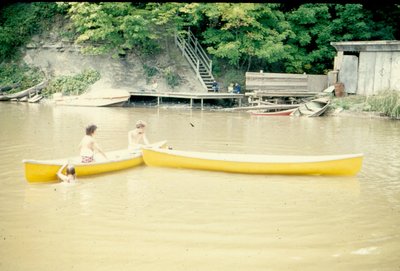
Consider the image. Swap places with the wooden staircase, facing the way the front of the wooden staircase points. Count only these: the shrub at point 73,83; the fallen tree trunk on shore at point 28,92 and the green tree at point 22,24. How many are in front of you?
0

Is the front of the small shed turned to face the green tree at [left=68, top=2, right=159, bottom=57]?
no

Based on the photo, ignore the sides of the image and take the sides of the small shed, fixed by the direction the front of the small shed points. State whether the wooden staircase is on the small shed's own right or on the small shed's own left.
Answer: on the small shed's own right

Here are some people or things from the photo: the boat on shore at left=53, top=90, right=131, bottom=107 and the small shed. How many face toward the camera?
1

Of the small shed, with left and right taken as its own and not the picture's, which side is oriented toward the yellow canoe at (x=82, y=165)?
front

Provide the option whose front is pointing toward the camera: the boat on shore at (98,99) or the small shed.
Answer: the small shed

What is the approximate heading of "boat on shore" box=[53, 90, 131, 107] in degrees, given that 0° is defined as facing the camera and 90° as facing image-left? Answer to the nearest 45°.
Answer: approximately 270°

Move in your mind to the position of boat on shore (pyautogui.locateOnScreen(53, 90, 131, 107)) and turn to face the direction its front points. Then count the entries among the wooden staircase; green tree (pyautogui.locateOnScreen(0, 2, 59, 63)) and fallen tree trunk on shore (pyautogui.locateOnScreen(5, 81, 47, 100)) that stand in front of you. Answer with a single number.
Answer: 1

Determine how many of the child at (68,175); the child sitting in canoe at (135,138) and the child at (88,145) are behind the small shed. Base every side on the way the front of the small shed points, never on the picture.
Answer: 0

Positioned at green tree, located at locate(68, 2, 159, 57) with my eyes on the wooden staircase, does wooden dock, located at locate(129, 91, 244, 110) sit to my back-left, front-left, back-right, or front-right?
front-right

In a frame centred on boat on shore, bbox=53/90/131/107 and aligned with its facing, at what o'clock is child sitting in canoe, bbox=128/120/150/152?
The child sitting in canoe is roughly at 3 o'clock from the boat on shore.

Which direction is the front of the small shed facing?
toward the camera

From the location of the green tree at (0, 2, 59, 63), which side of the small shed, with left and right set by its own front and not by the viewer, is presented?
right

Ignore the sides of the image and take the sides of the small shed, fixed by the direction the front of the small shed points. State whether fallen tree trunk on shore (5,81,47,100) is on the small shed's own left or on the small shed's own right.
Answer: on the small shed's own right
